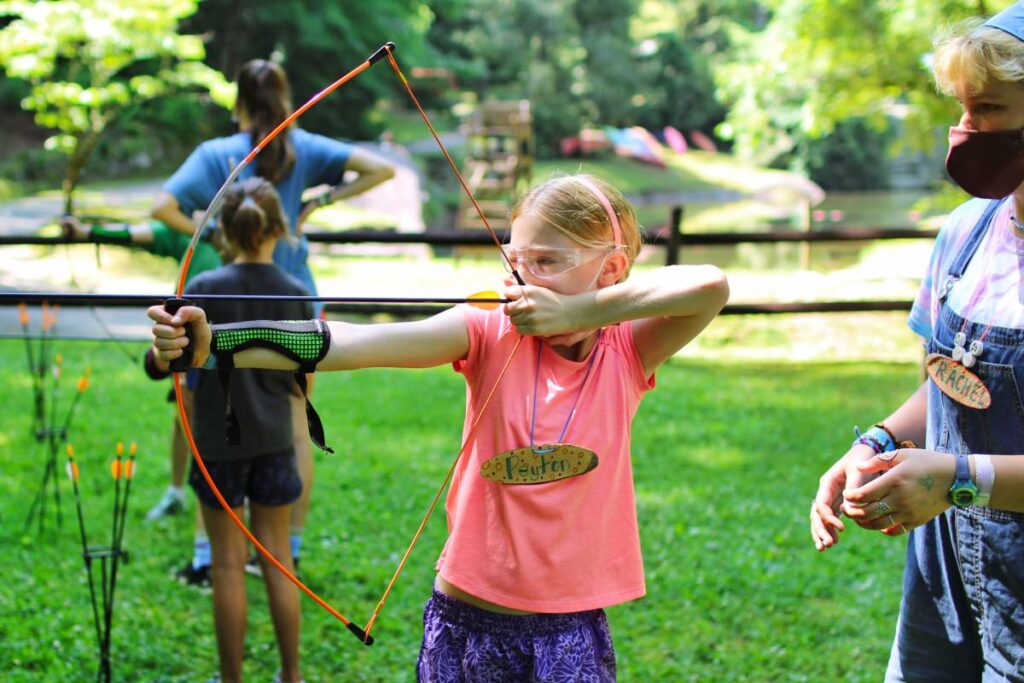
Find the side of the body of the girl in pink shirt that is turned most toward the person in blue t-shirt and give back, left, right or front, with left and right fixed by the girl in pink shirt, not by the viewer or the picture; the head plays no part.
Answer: back

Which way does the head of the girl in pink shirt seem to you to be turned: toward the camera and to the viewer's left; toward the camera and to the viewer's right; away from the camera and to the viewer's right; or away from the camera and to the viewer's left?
toward the camera and to the viewer's left

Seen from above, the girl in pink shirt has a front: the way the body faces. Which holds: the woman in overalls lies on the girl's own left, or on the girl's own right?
on the girl's own left

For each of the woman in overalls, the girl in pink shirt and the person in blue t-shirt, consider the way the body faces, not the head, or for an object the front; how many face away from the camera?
1

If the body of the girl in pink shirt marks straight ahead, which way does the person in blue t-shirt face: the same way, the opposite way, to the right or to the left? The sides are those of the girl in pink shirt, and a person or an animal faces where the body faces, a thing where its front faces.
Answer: the opposite way

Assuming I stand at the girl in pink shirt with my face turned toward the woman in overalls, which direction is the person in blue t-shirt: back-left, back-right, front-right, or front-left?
back-left

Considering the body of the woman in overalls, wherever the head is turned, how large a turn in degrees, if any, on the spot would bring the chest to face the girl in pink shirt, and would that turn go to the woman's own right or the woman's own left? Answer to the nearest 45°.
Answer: approximately 45° to the woman's own right

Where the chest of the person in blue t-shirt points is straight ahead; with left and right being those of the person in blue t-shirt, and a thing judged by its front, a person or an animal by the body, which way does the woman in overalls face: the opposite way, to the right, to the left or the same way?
to the left

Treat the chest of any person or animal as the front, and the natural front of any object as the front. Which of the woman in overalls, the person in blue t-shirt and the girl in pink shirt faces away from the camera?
the person in blue t-shirt

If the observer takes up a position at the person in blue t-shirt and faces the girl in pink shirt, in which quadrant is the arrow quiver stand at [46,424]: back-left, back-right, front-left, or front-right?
back-right

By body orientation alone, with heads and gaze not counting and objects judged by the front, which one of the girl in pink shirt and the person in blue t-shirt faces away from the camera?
the person in blue t-shirt

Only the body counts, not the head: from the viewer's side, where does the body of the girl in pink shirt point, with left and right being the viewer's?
facing the viewer

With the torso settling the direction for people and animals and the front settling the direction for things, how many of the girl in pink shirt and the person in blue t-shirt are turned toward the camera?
1

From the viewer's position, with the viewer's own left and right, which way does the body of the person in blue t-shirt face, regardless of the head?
facing away from the viewer

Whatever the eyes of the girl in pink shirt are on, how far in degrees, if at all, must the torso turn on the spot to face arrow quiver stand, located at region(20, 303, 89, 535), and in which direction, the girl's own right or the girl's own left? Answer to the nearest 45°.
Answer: approximately 135° to the girl's own right
